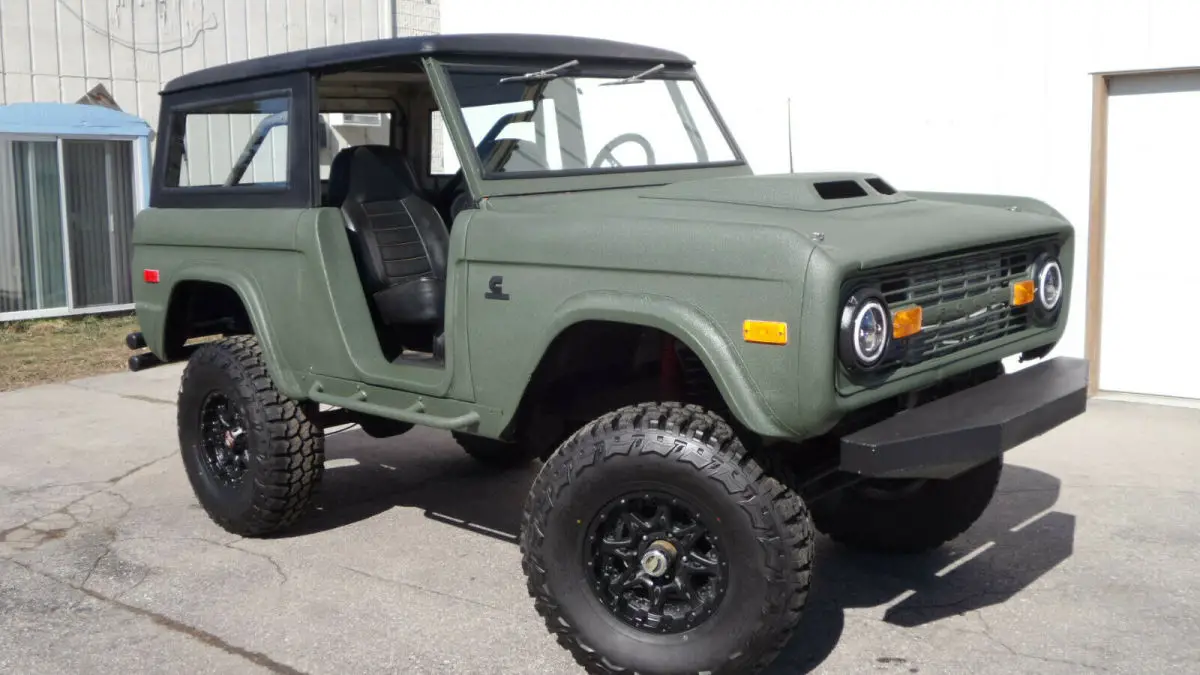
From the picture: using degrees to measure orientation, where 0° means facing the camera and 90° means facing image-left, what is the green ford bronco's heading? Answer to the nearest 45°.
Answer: approximately 315°

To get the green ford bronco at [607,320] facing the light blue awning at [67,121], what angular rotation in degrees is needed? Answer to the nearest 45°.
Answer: approximately 180°
